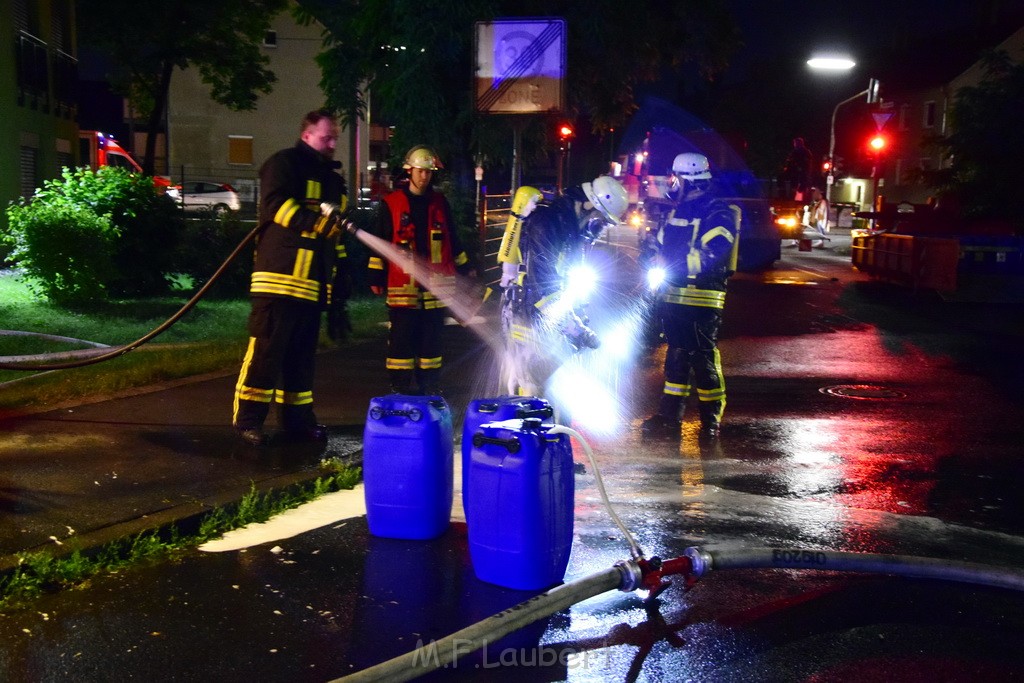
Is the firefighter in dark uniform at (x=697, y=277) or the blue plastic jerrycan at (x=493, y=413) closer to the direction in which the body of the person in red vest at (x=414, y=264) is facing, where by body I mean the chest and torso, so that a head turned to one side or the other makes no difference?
the blue plastic jerrycan

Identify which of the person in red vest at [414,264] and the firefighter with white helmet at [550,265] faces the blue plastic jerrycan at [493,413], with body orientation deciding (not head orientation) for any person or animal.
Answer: the person in red vest

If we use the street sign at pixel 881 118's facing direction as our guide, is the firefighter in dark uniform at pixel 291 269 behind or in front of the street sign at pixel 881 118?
in front

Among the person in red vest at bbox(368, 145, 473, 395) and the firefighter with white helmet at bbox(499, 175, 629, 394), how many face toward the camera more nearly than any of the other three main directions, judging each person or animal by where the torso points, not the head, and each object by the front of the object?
1

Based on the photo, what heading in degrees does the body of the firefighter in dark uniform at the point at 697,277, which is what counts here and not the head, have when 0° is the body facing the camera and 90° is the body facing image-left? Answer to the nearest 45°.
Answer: approximately 45°

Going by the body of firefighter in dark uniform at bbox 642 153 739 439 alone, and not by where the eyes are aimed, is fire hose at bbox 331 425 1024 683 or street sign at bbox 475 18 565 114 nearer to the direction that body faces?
the fire hose

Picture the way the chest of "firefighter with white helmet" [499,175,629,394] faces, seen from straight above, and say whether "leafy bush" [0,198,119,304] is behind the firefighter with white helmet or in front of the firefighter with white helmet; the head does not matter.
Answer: behind

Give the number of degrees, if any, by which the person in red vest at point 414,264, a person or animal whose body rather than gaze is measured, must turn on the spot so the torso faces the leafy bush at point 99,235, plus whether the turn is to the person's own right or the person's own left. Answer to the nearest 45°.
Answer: approximately 135° to the person's own right

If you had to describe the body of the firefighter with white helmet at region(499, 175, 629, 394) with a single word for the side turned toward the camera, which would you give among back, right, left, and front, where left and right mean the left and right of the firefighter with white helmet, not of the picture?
right

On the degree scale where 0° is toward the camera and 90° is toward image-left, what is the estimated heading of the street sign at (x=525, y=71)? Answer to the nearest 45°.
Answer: approximately 0°

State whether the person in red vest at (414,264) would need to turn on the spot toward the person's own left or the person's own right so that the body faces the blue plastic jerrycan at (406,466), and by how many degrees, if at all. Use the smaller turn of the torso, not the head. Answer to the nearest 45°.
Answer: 0° — they already face it
